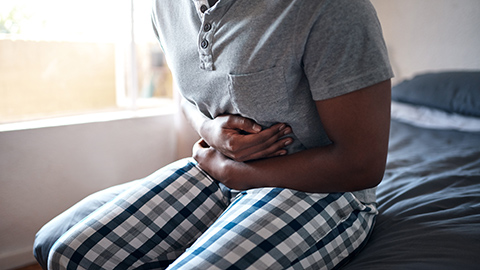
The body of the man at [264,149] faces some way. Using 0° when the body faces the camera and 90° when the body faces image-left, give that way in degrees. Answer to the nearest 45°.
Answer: approximately 45°

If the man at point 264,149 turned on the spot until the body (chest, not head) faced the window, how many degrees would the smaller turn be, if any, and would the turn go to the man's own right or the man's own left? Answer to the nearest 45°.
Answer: approximately 90° to the man's own right

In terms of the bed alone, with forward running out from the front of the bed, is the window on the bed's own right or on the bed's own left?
on the bed's own right

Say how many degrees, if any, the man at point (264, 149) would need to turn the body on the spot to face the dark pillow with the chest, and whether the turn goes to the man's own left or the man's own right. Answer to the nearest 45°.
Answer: approximately 180°
